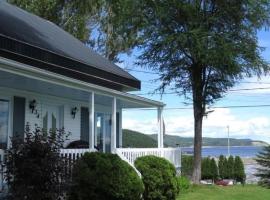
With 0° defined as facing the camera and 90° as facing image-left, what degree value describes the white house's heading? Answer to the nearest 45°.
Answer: approximately 315°

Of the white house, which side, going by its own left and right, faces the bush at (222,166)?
left

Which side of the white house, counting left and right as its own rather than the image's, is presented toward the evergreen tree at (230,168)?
left

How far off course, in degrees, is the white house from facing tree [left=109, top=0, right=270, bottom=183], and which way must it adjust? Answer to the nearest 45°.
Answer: approximately 90° to its left

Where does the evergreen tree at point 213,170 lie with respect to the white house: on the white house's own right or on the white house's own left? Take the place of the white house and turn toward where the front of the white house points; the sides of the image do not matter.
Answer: on the white house's own left

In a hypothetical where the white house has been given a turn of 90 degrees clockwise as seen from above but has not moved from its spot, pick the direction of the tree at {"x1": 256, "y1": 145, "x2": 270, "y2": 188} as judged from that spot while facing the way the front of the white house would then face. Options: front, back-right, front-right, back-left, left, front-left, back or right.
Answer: back

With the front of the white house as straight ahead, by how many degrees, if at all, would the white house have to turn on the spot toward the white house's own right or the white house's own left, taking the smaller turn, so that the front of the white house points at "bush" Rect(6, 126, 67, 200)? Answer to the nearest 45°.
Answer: approximately 45° to the white house's own right
